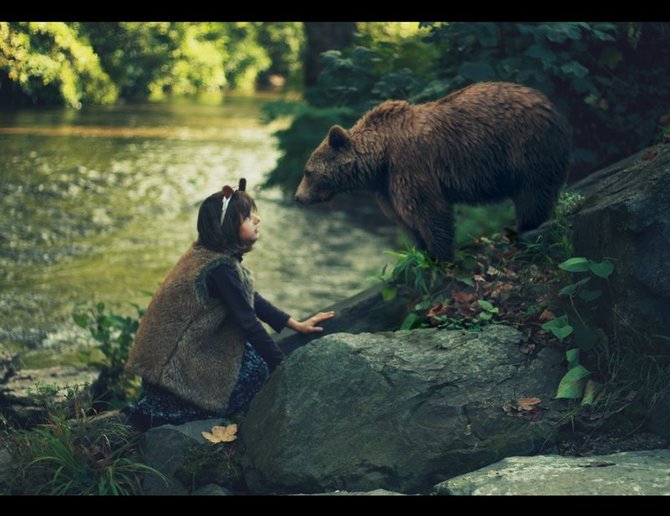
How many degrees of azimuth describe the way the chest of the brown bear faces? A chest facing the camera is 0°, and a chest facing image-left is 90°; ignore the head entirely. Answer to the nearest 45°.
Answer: approximately 90°

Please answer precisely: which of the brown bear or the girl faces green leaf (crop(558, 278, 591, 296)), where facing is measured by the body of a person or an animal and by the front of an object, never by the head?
the girl

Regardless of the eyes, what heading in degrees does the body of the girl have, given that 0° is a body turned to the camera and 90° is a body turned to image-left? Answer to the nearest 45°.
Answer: approximately 270°

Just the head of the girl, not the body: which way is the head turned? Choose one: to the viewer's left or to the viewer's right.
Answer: to the viewer's right

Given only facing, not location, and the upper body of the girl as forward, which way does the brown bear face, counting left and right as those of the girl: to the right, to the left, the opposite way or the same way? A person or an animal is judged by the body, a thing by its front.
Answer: the opposite way

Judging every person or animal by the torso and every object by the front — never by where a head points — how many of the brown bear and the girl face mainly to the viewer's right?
1

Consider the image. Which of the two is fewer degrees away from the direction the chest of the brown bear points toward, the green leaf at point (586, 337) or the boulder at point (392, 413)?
the boulder

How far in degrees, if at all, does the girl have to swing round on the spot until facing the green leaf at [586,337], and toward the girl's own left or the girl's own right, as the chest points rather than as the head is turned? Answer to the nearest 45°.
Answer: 0° — they already face it
